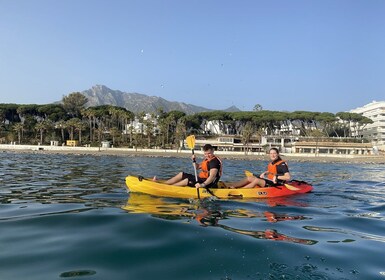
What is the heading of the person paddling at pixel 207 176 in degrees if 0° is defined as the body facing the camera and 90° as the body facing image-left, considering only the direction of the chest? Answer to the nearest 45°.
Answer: approximately 90°

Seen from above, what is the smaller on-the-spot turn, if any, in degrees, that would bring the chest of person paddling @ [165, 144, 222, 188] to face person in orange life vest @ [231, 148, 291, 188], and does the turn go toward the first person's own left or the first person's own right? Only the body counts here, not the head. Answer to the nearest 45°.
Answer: approximately 135° to the first person's own right
